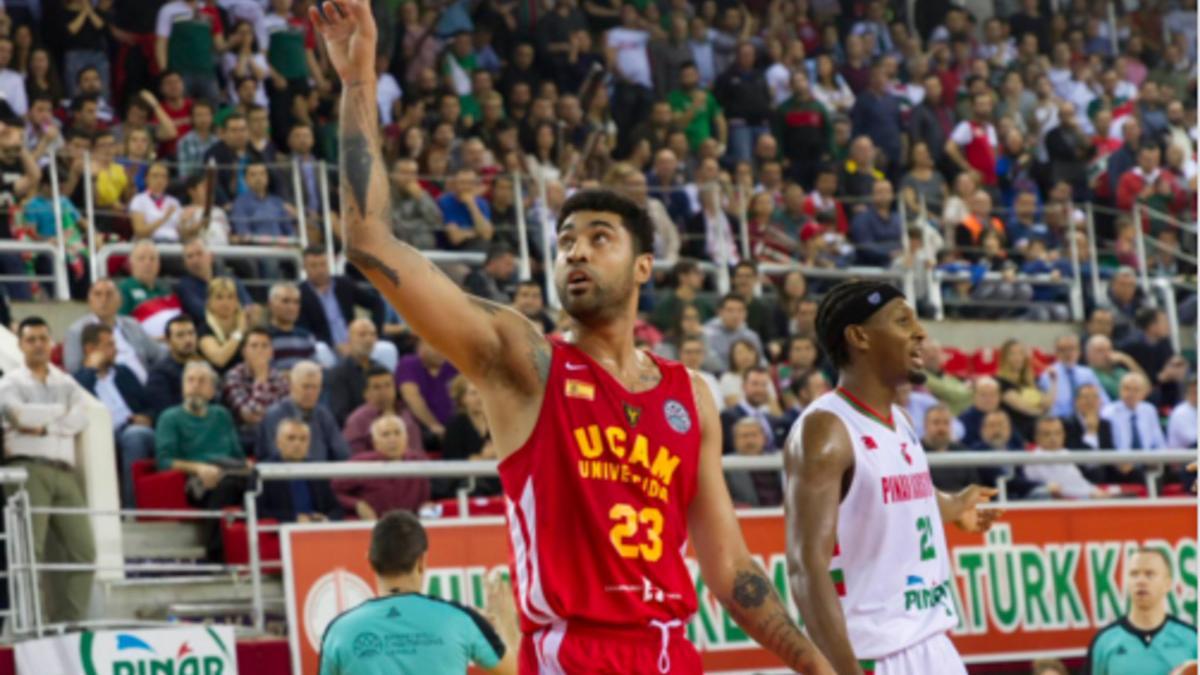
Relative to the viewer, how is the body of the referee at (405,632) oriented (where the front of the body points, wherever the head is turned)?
away from the camera

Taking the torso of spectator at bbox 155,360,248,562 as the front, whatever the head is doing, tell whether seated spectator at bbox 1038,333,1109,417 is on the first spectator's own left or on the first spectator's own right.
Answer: on the first spectator's own left

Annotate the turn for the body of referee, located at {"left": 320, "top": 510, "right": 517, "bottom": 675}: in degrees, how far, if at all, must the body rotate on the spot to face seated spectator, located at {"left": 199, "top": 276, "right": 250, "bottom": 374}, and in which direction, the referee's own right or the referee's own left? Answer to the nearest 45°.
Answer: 0° — they already face them

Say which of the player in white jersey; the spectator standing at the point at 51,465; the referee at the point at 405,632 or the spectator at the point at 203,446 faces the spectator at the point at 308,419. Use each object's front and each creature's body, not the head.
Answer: the referee

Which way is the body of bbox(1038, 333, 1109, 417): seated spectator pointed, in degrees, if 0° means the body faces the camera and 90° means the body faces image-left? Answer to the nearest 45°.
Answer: approximately 0°

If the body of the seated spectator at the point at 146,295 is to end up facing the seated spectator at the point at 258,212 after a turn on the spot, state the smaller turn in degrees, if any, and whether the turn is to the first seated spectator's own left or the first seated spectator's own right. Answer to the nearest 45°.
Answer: approximately 135° to the first seated spectator's own left

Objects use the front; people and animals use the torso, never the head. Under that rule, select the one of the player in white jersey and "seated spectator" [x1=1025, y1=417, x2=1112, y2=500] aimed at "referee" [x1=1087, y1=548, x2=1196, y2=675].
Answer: the seated spectator

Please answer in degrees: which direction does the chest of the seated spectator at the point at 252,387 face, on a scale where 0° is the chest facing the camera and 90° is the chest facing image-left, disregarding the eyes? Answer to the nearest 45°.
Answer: approximately 0°
